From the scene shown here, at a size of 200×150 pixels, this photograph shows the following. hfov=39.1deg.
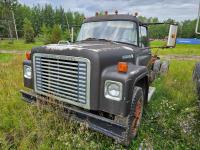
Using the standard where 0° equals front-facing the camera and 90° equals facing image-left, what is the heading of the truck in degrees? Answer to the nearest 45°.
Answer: approximately 45°
